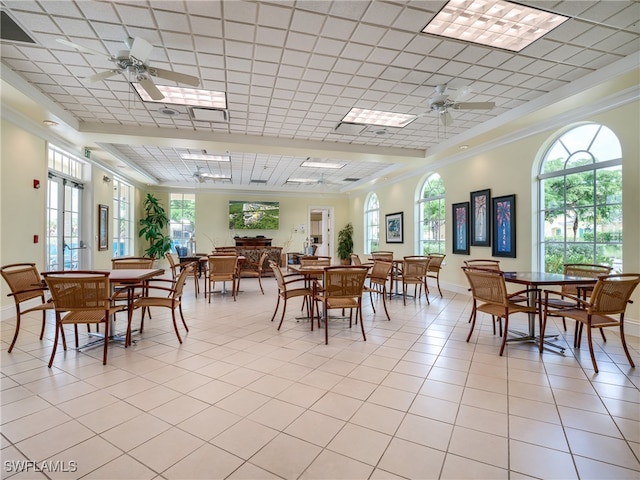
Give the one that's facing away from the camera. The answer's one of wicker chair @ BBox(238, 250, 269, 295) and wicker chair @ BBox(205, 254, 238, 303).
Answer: wicker chair @ BBox(205, 254, 238, 303)

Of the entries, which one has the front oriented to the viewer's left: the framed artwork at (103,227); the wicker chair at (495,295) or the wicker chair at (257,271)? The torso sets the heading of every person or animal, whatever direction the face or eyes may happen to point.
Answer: the wicker chair at (257,271)

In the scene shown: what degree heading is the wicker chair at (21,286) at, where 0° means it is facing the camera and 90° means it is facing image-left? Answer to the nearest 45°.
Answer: approximately 225°

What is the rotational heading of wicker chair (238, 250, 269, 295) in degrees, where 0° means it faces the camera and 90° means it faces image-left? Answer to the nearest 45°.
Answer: approximately 90°

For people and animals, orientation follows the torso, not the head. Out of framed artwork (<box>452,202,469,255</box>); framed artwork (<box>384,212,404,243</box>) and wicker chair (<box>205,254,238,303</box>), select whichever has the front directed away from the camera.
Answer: the wicker chair

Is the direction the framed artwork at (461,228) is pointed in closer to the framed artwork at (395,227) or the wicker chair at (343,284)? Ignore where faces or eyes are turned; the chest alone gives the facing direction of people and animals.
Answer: the wicker chair

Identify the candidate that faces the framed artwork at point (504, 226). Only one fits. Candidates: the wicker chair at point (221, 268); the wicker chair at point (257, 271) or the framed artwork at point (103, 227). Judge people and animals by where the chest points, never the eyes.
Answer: the framed artwork at point (103, 227)

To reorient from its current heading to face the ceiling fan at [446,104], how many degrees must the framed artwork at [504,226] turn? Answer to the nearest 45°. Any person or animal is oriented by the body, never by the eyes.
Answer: approximately 45° to its left

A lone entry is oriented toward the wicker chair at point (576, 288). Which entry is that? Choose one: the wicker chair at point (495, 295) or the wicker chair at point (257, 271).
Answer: the wicker chair at point (495, 295)

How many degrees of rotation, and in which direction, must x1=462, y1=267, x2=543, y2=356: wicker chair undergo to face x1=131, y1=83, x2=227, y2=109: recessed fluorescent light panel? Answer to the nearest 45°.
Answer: approximately 135° to its left

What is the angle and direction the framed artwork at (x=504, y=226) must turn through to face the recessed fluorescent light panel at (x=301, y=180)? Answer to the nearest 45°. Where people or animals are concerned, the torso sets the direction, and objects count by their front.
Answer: approximately 90° to its right

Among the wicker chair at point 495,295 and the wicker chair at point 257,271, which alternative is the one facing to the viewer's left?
the wicker chair at point 257,271

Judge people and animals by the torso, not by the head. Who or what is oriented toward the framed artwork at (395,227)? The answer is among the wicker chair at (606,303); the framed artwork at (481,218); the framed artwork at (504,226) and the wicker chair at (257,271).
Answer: the wicker chair at (606,303)

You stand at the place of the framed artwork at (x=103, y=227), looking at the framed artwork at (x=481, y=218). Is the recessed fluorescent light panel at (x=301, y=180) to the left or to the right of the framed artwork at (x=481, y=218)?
left

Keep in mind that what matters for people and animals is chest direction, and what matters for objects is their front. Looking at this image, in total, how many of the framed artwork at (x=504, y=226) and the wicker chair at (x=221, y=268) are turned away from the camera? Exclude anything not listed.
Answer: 1

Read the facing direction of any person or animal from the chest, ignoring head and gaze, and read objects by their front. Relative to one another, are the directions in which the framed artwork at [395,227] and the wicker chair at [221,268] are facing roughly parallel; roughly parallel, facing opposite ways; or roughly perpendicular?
roughly perpendicular
